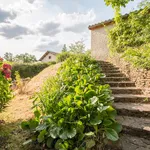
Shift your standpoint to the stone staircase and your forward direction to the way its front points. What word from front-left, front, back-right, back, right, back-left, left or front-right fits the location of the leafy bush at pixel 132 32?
back

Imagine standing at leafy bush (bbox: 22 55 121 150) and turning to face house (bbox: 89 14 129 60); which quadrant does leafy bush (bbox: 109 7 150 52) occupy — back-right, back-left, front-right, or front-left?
front-right

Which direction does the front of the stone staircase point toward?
toward the camera

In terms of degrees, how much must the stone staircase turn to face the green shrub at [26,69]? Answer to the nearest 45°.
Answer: approximately 135° to its right

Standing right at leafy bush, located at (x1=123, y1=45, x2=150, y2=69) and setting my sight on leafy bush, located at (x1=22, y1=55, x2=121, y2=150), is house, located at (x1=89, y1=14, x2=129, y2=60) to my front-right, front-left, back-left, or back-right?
back-right

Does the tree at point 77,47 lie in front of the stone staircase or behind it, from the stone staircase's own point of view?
behind

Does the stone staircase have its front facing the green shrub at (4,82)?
no

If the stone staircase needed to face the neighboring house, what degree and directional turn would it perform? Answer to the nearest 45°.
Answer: approximately 135° to its right

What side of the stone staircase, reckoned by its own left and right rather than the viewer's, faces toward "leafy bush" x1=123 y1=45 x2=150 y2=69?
back

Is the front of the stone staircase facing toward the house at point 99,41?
no
